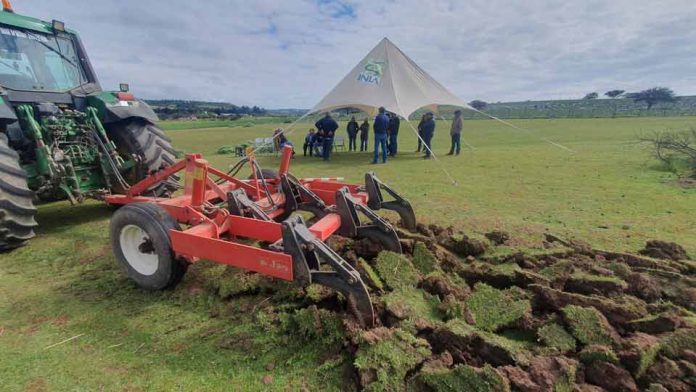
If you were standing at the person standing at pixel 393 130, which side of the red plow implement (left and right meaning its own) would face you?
right

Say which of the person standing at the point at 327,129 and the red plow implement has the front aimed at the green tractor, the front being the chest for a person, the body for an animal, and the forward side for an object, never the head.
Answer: the red plow implement

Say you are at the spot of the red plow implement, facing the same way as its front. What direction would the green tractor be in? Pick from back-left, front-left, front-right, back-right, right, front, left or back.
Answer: front

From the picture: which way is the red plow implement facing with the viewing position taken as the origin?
facing away from the viewer and to the left of the viewer

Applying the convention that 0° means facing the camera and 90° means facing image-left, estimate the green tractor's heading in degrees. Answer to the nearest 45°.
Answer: approximately 135°

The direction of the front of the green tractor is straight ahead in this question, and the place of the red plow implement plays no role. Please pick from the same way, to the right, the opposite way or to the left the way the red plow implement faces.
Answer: the same way

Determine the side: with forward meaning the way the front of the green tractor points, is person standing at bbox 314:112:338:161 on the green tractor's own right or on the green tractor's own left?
on the green tractor's own right

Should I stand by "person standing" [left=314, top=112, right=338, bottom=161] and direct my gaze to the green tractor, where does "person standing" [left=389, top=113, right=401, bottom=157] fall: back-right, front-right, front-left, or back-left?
back-left

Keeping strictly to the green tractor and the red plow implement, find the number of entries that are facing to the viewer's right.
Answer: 0

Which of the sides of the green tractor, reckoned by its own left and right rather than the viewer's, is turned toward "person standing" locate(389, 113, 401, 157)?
right
